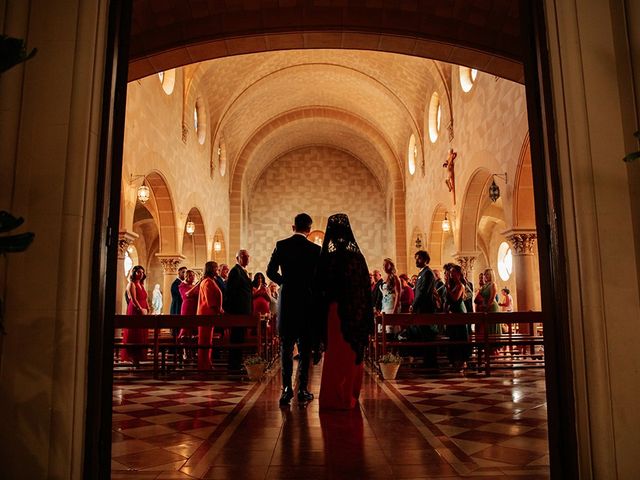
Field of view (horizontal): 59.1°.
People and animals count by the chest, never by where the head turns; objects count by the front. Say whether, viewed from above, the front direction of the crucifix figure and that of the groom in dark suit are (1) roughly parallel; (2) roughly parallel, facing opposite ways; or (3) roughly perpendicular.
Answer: roughly perpendicular

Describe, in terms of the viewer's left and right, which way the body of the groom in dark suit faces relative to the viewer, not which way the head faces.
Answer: facing away from the viewer

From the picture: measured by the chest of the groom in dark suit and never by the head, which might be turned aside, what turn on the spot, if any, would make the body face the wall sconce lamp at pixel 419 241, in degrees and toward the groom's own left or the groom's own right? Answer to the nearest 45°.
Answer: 0° — they already face it

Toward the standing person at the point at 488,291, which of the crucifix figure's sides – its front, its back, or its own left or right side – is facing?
left

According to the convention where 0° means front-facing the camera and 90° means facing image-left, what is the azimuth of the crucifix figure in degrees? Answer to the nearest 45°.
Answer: approximately 90°

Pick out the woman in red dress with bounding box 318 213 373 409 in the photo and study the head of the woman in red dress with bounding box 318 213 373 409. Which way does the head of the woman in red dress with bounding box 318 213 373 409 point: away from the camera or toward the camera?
away from the camera

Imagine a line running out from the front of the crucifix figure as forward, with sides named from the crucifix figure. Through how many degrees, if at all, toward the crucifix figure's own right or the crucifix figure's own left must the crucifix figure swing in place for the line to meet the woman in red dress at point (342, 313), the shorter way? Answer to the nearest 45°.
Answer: approximately 90° to the crucifix figure's own left

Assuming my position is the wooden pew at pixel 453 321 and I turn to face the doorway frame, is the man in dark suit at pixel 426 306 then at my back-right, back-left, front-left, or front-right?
back-right

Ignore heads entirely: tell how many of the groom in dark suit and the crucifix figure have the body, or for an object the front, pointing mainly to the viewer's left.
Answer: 1

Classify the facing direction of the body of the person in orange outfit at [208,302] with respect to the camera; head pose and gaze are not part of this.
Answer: to the viewer's right

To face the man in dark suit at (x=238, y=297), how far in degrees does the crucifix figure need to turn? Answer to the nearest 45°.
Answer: approximately 45° to its left

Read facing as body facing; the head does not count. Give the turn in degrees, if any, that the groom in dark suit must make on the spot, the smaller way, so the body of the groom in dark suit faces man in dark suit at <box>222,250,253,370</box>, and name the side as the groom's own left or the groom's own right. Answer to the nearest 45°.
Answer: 0° — they already face them

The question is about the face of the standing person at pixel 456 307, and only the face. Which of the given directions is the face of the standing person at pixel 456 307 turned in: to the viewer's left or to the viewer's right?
to the viewer's left
